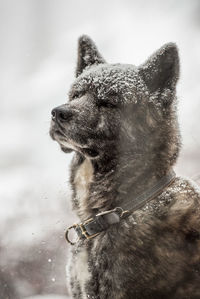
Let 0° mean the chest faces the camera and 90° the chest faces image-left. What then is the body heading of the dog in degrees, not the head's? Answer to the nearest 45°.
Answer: approximately 45°
